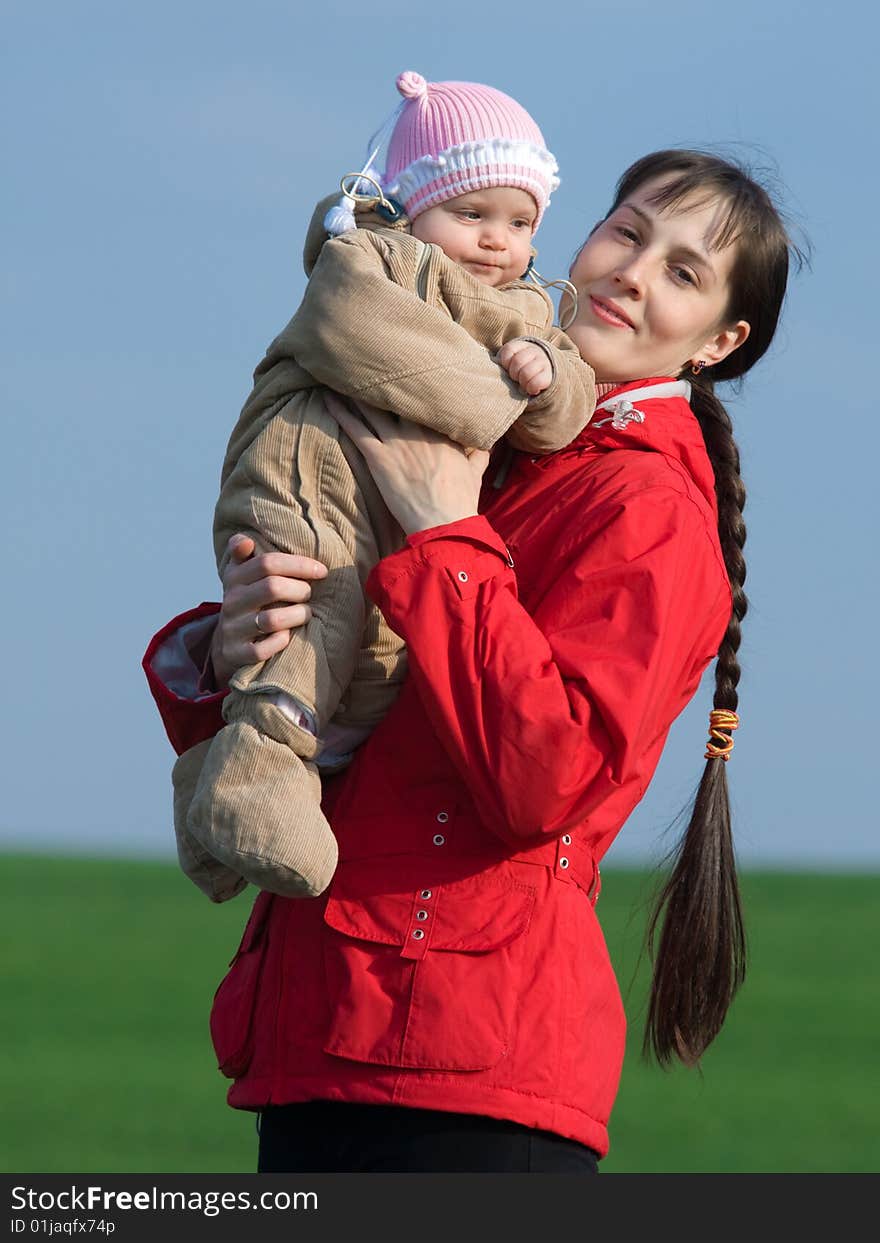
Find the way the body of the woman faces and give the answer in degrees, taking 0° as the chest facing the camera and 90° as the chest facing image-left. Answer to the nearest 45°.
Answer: approximately 45°
